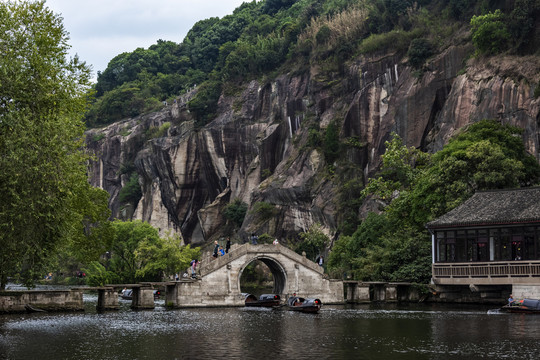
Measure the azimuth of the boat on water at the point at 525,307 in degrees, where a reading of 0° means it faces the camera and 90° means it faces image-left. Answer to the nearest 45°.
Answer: approximately 270°
